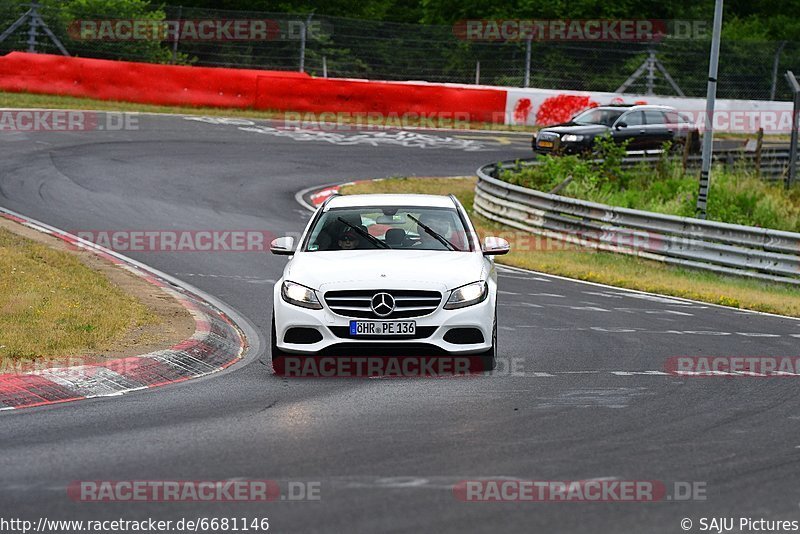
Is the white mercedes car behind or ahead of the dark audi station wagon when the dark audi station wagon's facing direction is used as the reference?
ahead

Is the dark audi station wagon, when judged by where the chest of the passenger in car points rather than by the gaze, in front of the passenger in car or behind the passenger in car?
behind

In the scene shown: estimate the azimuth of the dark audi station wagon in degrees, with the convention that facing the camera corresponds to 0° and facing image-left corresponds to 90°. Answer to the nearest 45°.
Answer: approximately 45°

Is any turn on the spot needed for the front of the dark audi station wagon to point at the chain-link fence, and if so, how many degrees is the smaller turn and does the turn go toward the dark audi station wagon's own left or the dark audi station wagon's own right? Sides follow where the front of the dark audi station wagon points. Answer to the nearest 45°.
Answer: approximately 90° to the dark audi station wagon's own right

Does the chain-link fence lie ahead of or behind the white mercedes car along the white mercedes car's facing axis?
behind

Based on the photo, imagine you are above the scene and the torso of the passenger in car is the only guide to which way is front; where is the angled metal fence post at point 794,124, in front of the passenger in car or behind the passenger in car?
behind

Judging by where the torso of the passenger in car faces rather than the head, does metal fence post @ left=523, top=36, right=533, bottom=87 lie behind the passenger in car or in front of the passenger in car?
behind

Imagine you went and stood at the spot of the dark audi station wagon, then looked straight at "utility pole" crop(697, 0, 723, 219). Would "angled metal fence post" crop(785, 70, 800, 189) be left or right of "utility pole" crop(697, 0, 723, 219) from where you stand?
left

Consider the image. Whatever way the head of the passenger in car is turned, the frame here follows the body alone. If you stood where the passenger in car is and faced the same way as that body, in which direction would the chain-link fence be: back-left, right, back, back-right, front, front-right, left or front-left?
back

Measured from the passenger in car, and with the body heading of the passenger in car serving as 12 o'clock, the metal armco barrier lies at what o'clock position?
The metal armco barrier is roughly at 7 o'clock from the passenger in car.

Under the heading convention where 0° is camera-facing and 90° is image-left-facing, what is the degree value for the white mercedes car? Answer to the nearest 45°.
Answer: approximately 0°

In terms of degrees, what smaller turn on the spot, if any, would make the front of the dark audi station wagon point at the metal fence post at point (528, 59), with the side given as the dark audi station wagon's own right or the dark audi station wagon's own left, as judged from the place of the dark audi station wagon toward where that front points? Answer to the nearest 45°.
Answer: approximately 90° to the dark audi station wagon's own right

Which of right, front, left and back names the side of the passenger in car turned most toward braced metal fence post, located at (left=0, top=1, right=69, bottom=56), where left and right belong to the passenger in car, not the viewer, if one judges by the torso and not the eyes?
back

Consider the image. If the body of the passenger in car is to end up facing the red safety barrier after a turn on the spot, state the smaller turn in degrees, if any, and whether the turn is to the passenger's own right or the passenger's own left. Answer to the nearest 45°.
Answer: approximately 180°
